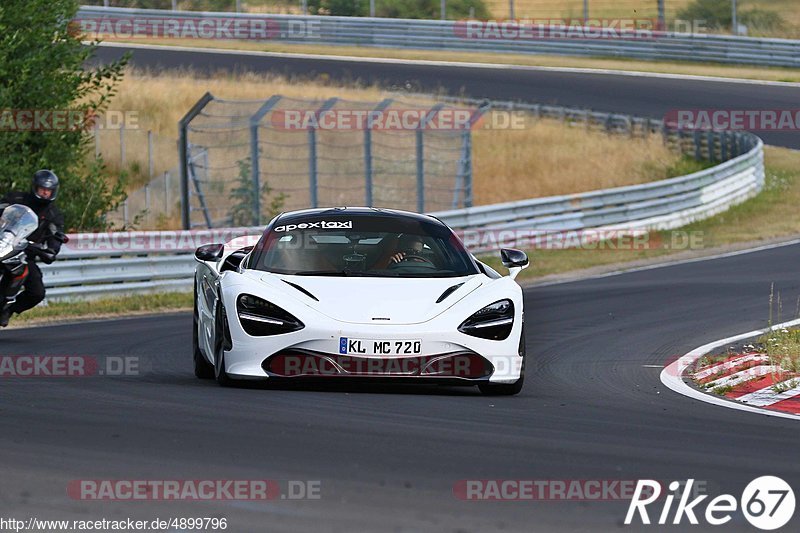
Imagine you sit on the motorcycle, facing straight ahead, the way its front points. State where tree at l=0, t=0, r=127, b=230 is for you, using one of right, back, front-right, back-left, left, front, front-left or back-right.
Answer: back-right

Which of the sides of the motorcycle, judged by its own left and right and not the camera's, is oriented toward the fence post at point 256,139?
back

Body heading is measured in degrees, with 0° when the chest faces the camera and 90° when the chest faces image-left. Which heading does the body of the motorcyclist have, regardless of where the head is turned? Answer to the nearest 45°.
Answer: approximately 0°

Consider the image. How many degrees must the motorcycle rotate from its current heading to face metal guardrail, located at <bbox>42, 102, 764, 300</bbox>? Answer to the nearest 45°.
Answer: approximately 180°

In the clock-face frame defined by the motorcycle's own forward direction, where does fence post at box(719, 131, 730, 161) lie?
The fence post is roughly at 6 o'clock from the motorcycle.

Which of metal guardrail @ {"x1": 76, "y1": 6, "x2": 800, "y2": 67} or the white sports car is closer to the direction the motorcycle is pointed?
the white sports car

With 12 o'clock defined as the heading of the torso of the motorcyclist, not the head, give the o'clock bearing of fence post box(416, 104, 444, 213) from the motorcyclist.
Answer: The fence post is roughly at 7 o'clock from the motorcyclist.

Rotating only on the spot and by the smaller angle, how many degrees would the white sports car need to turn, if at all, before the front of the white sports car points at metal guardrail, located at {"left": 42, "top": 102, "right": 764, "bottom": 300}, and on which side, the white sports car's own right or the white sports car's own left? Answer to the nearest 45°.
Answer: approximately 180°

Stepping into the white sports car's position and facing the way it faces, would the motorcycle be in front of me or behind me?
behind

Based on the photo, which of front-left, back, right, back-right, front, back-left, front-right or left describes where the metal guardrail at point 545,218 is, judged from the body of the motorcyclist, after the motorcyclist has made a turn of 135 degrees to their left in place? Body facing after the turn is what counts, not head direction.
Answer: front

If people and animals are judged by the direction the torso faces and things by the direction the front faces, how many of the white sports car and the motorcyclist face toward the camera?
2

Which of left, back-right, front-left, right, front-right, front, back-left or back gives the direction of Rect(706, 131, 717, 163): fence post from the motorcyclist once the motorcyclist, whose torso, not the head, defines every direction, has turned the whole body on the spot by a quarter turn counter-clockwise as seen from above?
front-left

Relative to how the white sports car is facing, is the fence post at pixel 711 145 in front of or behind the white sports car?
behind
